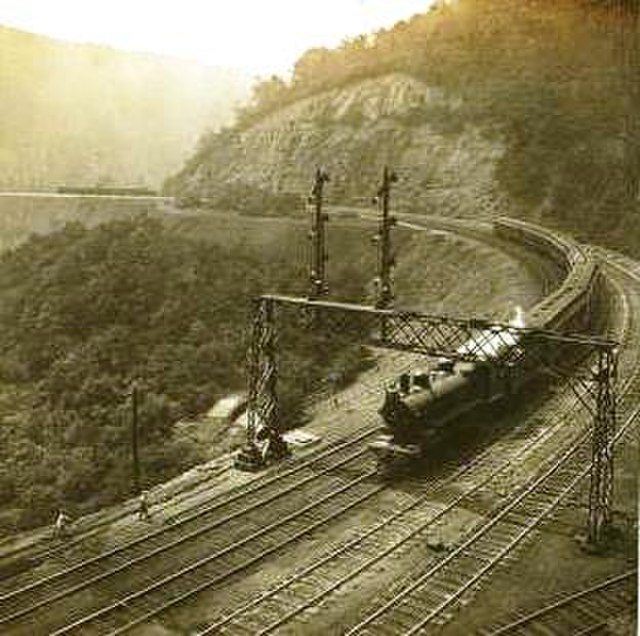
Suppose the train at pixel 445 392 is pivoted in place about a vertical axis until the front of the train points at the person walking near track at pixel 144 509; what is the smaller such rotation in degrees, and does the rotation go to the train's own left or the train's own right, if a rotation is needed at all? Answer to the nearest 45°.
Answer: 0° — it already faces them

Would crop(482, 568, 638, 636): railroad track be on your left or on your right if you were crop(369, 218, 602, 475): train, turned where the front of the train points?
on your left

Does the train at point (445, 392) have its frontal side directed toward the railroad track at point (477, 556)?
no

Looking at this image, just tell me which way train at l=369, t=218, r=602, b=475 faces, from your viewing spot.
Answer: facing the viewer and to the left of the viewer
